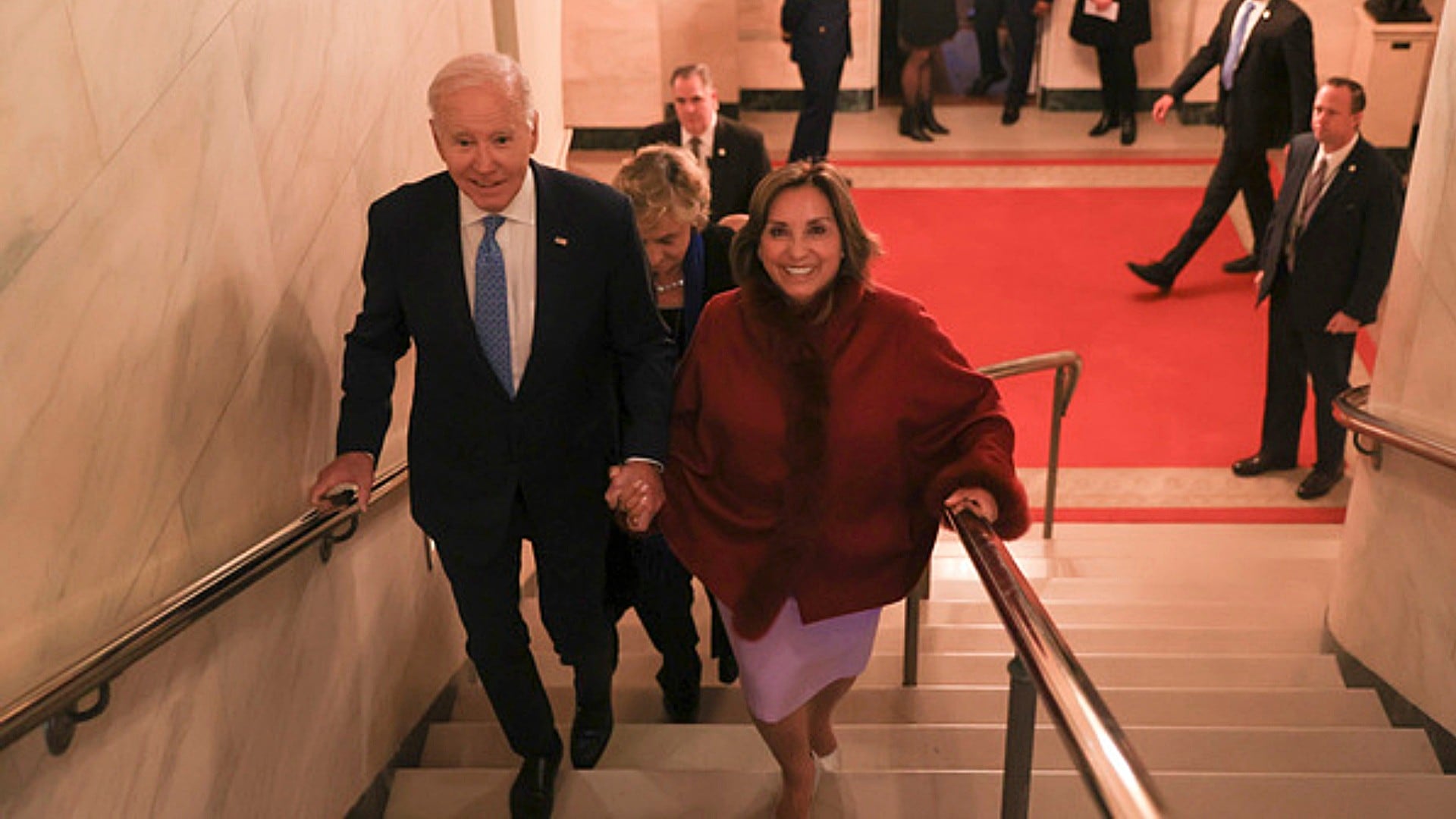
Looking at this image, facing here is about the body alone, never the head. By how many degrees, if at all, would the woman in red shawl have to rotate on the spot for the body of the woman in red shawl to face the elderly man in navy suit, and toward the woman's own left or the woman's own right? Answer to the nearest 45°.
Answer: approximately 90° to the woman's own right

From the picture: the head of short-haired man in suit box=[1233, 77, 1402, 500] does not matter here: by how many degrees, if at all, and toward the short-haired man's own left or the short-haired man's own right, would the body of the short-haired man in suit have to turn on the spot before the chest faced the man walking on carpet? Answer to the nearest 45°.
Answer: approximately 135° to the short-haired man's own right

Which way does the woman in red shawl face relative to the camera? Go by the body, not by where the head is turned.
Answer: toward the camera

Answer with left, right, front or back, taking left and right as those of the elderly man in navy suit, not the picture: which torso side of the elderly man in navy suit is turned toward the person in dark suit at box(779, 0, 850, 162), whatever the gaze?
back

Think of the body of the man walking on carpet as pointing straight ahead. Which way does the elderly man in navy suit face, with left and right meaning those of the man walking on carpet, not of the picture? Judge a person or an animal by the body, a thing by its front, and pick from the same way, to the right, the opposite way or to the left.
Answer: to the left

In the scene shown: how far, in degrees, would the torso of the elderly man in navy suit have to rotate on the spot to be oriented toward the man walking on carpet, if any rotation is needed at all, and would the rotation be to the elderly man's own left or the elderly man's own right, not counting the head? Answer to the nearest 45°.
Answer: approximately 135° to the elderly man's own left

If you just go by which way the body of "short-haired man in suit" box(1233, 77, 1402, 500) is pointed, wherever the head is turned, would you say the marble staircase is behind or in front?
in front

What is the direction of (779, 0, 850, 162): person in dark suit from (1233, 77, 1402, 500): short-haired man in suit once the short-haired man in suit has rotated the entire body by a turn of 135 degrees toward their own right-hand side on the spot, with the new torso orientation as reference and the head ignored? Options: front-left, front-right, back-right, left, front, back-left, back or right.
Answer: front-left

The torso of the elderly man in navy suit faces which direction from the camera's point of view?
toward the camera

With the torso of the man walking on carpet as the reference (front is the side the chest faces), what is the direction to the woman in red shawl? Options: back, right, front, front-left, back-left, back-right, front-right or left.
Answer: front-left

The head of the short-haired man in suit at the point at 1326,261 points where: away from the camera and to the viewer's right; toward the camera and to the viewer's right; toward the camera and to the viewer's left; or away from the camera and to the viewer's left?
toward the camera and to the viewer's left

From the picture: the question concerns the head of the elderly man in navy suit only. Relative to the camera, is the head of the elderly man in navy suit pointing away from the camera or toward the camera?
toward the camera

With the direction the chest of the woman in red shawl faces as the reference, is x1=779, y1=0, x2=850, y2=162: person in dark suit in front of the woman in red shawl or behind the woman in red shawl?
behind

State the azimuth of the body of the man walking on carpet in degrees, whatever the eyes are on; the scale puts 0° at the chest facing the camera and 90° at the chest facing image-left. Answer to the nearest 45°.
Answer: approximately 45°

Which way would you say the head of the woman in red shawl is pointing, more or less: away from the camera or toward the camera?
toward the camera

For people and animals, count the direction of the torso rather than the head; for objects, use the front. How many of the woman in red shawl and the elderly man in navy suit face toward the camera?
2

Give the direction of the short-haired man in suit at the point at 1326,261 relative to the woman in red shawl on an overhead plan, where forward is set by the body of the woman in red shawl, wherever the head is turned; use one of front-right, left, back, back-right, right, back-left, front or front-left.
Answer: back-left
